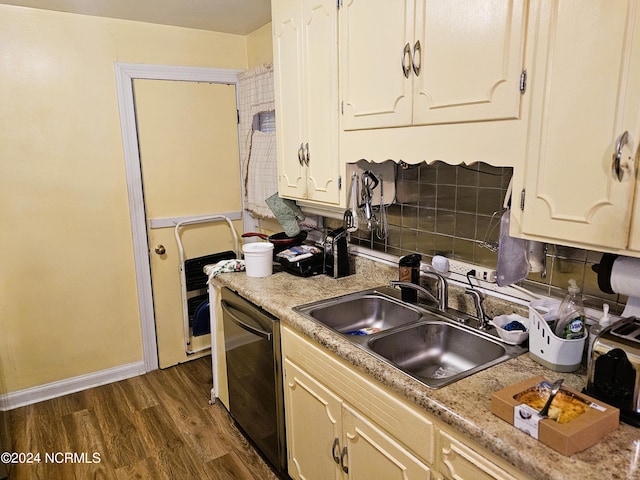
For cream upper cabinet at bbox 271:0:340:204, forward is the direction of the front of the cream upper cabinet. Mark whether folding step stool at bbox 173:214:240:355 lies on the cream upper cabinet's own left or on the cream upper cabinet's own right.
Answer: on the cream upper cabinet's own right

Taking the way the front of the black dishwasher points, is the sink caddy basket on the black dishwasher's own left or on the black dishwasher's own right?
on the black dishwasher's own left

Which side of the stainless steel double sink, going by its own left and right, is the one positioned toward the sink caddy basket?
left

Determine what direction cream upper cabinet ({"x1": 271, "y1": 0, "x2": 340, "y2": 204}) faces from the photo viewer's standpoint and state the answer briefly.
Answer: facing the viewer and to the left of the viewer

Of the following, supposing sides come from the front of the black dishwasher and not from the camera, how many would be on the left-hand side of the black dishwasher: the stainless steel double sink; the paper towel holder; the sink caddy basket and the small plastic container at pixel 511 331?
4

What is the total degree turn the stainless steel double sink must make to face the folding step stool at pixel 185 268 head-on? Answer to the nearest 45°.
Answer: approximately 90° to its right

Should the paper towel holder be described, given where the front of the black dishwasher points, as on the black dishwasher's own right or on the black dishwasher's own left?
on the black dishwasher's own left

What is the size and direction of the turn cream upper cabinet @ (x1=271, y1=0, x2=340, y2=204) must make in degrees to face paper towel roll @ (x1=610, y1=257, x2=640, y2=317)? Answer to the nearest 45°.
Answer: approximately 90° to its left

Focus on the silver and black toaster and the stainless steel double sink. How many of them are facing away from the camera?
0

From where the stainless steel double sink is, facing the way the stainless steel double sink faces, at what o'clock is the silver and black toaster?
The silver and black toaster is roughly at 9 o'clock from the stainless steel double sink.
